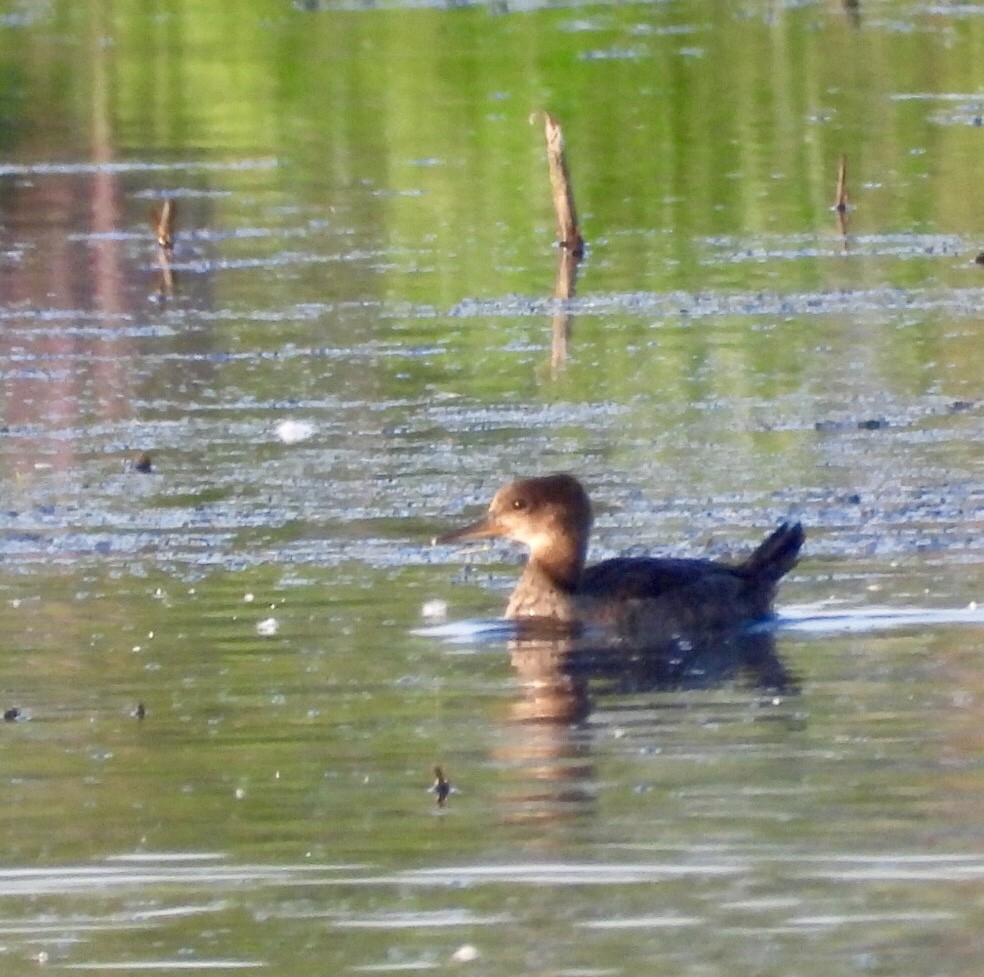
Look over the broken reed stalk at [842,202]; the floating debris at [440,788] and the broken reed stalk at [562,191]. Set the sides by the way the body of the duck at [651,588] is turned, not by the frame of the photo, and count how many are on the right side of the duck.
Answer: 2

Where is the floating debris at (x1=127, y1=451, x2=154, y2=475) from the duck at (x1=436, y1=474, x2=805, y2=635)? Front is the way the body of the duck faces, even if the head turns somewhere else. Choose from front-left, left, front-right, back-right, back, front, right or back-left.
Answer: front-right

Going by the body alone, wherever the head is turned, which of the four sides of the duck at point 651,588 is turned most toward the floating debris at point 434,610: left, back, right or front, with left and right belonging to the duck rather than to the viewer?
front

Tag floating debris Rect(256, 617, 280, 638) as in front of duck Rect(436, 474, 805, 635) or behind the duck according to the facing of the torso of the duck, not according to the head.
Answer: in front

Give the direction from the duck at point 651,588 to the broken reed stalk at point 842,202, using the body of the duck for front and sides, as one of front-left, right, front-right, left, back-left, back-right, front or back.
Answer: right

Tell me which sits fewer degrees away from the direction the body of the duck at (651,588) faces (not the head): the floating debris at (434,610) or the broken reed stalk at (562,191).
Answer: the floating debris

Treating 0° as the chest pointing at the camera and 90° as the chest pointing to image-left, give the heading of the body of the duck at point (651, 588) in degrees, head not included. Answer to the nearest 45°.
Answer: approximately 90°

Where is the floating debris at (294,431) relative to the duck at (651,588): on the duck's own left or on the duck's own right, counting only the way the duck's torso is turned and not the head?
on the duck's own right

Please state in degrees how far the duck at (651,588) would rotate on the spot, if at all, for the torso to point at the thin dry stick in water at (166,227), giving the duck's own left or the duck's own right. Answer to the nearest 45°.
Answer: approximately 90° to the duck's own right

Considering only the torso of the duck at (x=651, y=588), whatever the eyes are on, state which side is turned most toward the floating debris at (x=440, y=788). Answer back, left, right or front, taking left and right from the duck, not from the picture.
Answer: left

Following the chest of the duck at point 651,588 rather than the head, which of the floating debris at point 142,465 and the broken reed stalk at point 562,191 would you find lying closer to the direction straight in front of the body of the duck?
the floating debris

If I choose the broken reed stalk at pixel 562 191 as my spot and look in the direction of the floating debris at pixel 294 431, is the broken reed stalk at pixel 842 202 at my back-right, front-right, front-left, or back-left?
back-left
